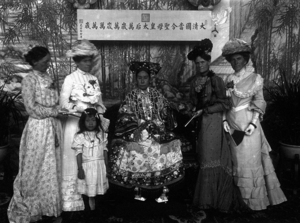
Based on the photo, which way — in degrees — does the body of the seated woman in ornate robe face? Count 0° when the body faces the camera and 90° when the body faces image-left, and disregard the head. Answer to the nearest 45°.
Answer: approximately 0°

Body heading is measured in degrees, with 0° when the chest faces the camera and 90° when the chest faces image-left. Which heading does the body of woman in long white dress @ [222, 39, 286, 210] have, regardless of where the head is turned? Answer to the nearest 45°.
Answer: approximately 45°

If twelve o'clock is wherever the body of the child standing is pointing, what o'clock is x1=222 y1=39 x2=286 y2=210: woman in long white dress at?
The woman in long white dress is roughly at 9 o'clock from the child standing.

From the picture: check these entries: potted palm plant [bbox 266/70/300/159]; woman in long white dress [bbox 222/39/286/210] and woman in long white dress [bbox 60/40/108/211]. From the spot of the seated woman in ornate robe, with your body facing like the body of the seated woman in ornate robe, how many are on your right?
1

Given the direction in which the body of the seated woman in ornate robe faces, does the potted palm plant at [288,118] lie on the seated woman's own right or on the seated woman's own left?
on the seated woman's own left

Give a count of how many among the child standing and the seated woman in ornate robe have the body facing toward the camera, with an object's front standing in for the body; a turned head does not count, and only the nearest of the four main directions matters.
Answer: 2

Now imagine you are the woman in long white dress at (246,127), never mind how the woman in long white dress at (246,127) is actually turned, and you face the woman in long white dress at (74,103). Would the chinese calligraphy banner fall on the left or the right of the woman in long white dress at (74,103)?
right

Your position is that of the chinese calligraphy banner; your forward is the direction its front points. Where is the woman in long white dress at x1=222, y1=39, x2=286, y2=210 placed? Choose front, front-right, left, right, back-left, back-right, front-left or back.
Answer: front-left
